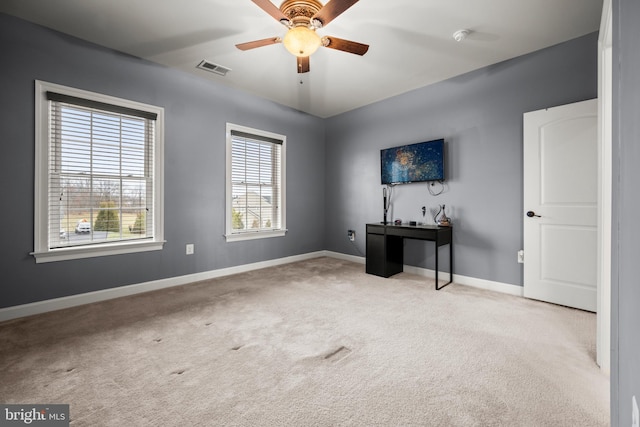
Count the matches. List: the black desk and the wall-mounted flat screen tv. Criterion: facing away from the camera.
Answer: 0

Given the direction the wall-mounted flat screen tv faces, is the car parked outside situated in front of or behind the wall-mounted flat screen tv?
in front

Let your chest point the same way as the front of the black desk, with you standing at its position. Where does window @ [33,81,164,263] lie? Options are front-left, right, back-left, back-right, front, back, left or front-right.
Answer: front

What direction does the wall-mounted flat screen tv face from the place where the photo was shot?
facing the viewer and to the left of the viewer

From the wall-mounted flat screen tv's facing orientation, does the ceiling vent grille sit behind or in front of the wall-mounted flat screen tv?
in front

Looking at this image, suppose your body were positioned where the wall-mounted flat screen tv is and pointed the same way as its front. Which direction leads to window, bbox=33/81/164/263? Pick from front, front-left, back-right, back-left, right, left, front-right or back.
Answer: front
